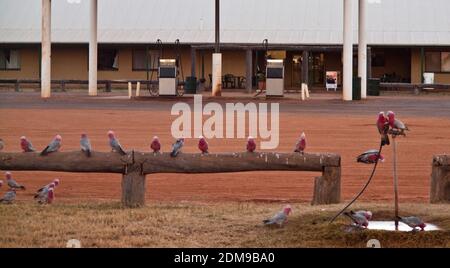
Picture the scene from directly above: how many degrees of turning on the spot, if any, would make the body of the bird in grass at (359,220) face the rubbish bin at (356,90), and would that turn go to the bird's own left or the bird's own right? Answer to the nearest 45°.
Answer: approximately 90° to the bird's own left

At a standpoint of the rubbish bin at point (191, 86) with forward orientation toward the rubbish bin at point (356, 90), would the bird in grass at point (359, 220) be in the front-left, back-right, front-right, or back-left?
front-right

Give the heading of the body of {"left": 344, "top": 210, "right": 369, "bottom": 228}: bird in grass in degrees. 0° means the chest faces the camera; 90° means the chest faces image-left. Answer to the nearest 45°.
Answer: approximately 270°

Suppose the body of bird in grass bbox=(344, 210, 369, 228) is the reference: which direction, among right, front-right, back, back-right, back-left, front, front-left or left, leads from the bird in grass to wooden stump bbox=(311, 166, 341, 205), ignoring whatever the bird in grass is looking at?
left
